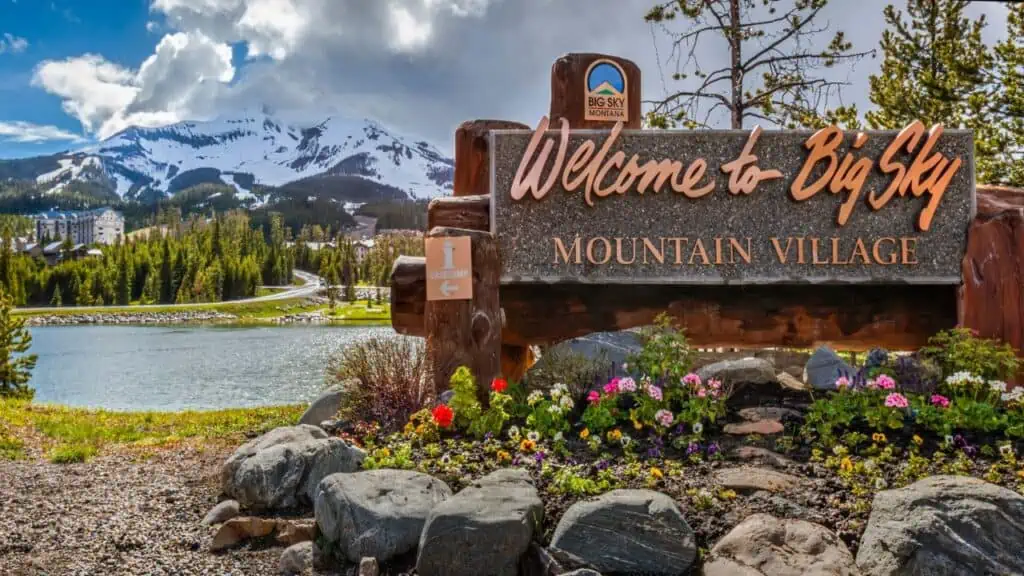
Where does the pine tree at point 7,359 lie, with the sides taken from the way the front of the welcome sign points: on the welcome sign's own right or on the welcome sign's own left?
on the welcome sign's own right

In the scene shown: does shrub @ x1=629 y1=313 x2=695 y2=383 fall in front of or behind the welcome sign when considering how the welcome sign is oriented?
in front

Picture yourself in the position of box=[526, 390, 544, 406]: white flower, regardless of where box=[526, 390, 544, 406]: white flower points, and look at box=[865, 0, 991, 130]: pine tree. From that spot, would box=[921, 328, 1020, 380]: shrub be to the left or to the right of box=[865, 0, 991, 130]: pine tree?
right

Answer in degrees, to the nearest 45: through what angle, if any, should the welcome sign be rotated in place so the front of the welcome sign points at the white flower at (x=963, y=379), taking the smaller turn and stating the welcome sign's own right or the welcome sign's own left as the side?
approximately 45° to the welcome sign's own left

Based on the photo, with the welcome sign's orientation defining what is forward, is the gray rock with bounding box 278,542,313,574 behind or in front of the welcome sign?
in front

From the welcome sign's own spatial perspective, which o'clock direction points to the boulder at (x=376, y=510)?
The boulder is roughly at 1 o'clock from the welcome sign.

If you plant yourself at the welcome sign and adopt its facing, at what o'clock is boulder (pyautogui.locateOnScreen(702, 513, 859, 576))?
The boulder is roughly at 12 o'clock from the welcome sign.

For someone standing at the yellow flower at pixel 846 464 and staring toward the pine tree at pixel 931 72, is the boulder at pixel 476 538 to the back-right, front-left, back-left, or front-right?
back-left

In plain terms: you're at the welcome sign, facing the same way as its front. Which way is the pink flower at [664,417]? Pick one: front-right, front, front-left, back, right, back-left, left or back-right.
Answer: front

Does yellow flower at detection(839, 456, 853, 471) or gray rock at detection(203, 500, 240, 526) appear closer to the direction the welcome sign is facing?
the yellow flower

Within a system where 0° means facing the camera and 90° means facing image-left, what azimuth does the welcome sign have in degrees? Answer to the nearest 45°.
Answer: approximately 0°

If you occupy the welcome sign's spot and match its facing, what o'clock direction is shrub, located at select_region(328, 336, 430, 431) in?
The shrub is roughly at 2 o'clock from the welcome sign.

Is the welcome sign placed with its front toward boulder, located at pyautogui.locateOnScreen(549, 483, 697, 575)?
yes

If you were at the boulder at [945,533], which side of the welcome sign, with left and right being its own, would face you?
front
